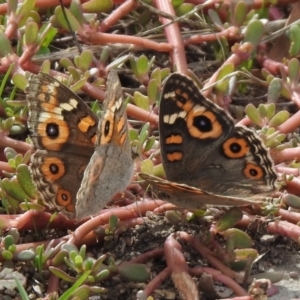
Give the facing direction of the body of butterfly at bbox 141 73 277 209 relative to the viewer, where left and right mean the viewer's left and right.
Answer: facing to the left of the viewer

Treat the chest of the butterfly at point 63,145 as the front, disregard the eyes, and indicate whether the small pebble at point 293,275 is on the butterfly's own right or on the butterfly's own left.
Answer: on the butterfly's own right

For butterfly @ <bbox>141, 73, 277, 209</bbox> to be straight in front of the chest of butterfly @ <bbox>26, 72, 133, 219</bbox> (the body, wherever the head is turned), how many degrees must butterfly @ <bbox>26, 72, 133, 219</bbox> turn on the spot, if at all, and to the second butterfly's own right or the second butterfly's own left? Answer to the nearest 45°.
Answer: approximately 45° to the second butterfly's own right

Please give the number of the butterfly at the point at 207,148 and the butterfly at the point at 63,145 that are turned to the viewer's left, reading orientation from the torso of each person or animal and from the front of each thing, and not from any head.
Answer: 1

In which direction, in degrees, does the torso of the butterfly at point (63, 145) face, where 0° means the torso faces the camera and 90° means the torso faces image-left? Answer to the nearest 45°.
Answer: approximately 225°
